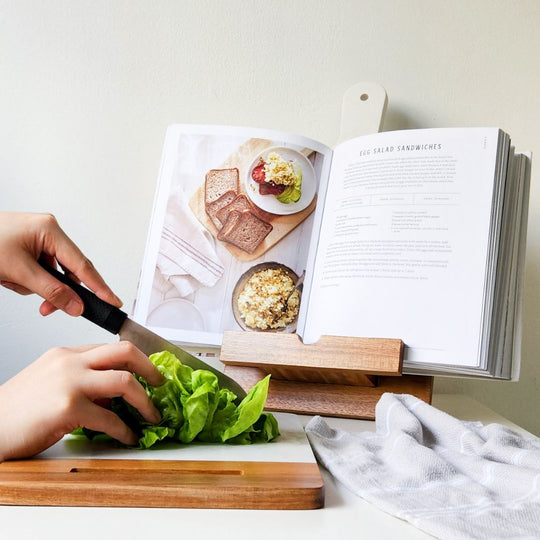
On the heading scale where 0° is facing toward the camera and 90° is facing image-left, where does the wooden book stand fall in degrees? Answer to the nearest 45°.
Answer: approximately 0°
